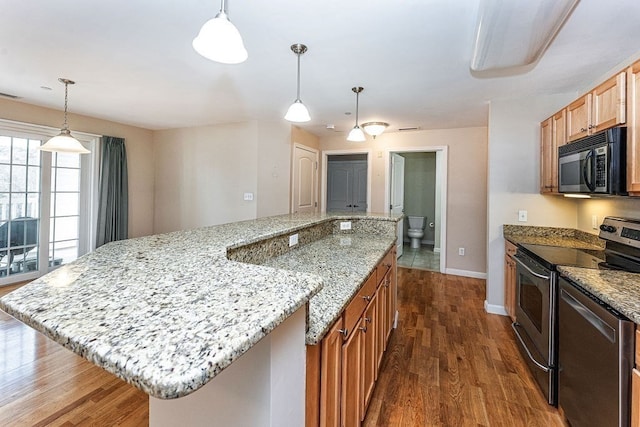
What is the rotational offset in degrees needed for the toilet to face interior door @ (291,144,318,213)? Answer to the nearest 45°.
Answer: approximately 45° to its right

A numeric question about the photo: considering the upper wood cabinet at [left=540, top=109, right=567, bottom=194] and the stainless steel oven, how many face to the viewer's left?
2

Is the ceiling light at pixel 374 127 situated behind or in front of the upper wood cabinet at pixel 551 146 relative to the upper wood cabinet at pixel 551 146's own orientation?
in front

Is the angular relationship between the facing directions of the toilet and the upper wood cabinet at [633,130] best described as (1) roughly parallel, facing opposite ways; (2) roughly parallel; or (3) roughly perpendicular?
roughly perpendicular

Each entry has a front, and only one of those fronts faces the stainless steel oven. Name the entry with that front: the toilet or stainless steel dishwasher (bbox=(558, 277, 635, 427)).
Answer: the toilet

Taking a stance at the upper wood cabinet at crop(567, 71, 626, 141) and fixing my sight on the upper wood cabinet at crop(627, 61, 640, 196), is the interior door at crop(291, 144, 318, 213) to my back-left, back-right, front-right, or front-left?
back-right

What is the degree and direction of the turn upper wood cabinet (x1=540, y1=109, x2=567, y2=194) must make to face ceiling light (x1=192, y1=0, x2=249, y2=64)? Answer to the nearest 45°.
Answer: approximately 90° to its left

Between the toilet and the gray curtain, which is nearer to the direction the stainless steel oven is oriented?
the gray curtain

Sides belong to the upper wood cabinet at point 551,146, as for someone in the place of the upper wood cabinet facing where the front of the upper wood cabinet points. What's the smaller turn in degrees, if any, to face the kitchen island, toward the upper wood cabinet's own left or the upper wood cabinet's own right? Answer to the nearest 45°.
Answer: approximately 90° to the upper wood cabinet's own left

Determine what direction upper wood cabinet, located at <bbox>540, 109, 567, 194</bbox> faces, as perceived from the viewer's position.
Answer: facing to the left of the viewer

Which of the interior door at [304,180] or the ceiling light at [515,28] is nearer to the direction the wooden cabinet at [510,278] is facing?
the interior door

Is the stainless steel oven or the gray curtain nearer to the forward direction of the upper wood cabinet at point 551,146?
the gray curtain

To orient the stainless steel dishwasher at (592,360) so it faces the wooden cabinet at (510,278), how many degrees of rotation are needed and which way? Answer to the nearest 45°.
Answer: approximately 135° to its right
